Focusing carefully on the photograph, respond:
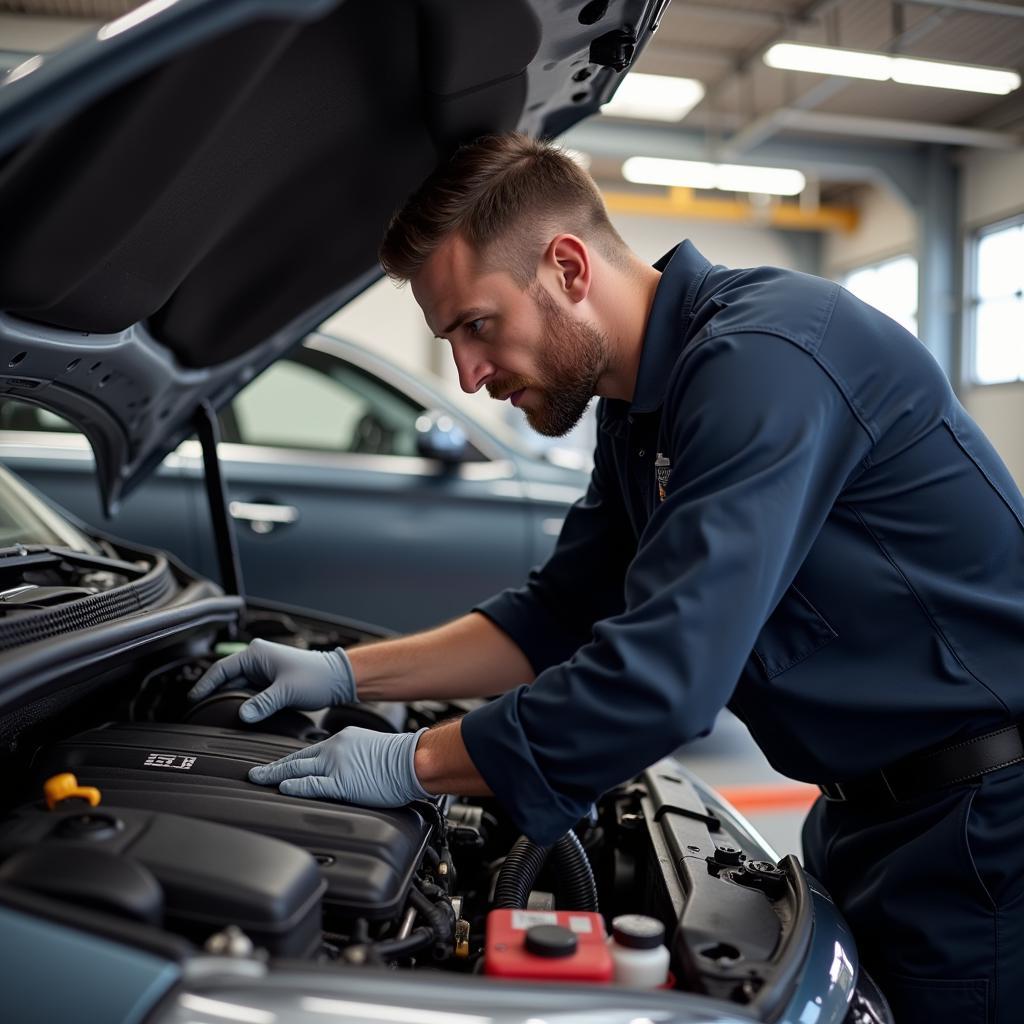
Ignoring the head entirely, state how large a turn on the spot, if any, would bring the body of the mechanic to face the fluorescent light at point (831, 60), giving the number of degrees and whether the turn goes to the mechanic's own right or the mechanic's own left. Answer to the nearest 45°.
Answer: approximately 90° to the mechanic's own right

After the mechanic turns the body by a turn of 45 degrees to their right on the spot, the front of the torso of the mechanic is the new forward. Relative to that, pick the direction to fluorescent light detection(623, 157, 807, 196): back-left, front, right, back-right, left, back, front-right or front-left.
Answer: front-right

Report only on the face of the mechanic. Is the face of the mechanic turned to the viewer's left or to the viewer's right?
to the viewer's left

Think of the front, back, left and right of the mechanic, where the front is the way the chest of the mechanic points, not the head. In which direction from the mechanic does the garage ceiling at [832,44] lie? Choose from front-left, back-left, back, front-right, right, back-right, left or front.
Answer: right

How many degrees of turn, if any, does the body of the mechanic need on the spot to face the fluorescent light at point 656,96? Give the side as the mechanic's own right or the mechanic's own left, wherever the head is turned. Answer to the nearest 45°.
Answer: approximately 90° to the mechanic's own right

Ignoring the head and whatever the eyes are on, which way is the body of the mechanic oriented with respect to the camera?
to the viewer's left

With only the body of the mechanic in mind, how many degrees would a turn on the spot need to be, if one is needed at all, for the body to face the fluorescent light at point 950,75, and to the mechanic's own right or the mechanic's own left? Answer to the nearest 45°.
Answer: approximately 90° to the mechanic's own right
